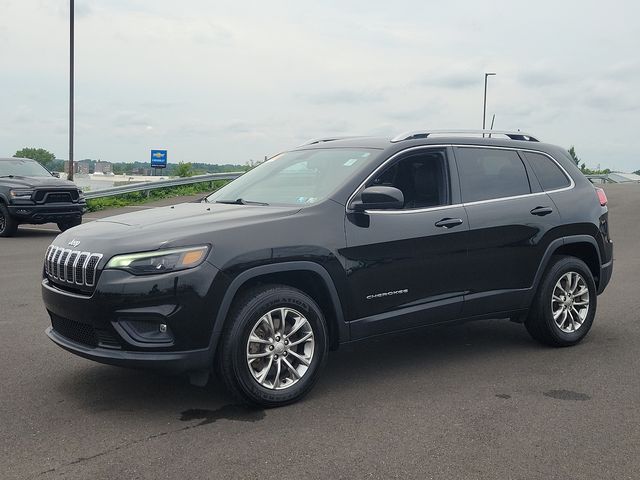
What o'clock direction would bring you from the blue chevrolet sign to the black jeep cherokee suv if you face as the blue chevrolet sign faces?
The black jeep cherokee suv is roughly at 12 o'clock from the blue chevrolet sign.

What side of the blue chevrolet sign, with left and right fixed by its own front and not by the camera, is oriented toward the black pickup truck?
front

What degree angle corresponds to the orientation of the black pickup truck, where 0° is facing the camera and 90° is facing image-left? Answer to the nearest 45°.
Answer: approximately 315°

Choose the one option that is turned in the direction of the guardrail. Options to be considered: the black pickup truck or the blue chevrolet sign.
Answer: the blue chevrolet sign

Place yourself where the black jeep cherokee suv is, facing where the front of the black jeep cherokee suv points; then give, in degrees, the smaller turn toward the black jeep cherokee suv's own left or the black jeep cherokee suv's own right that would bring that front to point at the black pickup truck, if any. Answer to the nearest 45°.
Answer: approximately 90° to the black jeep cherokee suv's own right

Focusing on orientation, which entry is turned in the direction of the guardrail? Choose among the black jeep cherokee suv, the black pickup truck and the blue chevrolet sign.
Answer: the blue chevrolet sign

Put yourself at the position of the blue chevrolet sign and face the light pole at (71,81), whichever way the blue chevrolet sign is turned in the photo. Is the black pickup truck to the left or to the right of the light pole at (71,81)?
left

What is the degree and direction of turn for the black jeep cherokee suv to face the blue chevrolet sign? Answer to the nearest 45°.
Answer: approximately 135° to its right

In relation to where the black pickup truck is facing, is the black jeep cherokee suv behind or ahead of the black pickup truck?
ahead

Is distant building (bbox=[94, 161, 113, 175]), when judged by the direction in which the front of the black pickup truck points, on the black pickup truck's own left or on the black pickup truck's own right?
on the black pickup truck's own left

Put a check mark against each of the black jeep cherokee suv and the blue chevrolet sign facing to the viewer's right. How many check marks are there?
0

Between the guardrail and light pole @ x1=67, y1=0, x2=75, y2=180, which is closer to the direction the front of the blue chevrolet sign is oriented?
the guardrail

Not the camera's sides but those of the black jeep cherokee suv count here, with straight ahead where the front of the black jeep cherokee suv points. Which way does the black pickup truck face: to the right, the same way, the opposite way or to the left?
to the left
